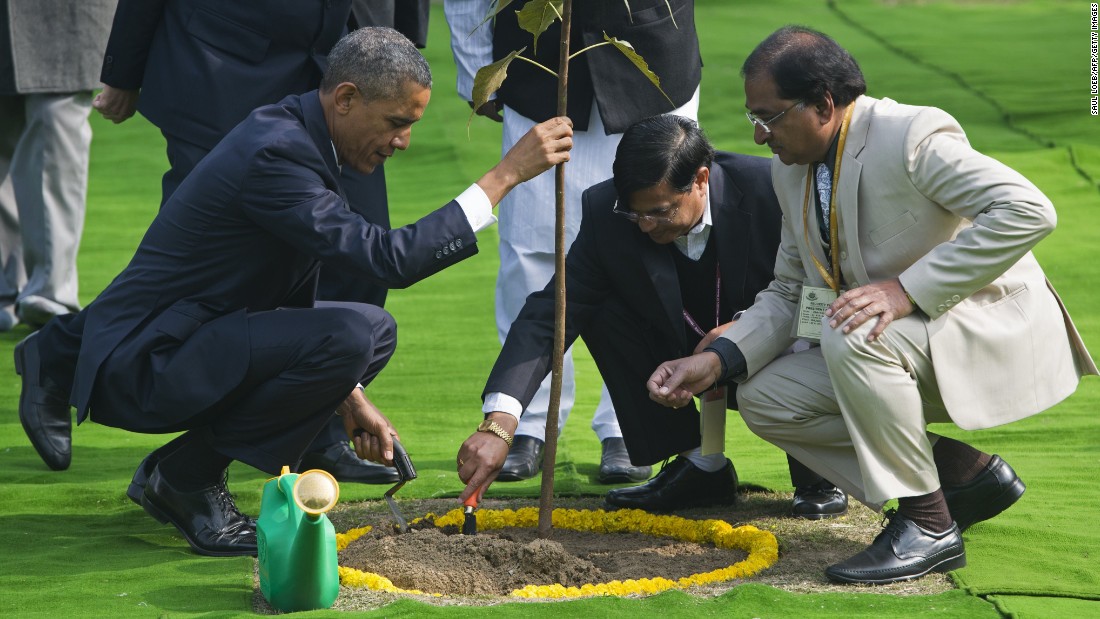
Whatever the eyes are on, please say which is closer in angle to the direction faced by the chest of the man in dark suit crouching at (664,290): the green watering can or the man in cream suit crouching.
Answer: the green watering can

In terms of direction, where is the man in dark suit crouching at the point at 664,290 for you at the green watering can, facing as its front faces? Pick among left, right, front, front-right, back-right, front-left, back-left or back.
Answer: left

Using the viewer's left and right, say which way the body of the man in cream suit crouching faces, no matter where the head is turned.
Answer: facing the viewer and to the left of the viewer

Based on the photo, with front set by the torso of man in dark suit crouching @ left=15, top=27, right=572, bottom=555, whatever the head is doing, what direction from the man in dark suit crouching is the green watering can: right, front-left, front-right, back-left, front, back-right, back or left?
right

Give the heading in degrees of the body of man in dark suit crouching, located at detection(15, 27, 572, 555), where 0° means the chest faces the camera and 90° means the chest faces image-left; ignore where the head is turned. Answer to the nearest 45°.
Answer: approximately 270°

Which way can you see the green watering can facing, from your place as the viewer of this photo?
facing the viewer and to the right of the viewer

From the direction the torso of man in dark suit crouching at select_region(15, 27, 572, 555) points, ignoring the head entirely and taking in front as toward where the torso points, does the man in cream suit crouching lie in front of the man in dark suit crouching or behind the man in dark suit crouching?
in front

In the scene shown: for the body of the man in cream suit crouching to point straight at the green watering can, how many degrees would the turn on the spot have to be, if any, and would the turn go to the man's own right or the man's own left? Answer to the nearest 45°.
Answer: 0° — they already face it

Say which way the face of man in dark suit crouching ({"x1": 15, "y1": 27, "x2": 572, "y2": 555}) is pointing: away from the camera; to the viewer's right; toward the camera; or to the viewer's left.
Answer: to the viewer's right

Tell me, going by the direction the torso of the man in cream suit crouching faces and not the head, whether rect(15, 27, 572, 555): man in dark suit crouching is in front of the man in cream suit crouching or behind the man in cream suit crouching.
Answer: in front

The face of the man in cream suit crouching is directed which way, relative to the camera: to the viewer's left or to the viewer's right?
to the viewer's left

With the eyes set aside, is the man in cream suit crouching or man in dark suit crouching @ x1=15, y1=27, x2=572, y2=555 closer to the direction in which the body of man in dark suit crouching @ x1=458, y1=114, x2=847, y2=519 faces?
the man in dark suit crouching

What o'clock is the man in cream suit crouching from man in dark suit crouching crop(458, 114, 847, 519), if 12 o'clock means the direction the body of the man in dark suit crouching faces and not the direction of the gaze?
The man in cream suit crouching is roughly at 9 o'clock from the man in dark suit crouching.
